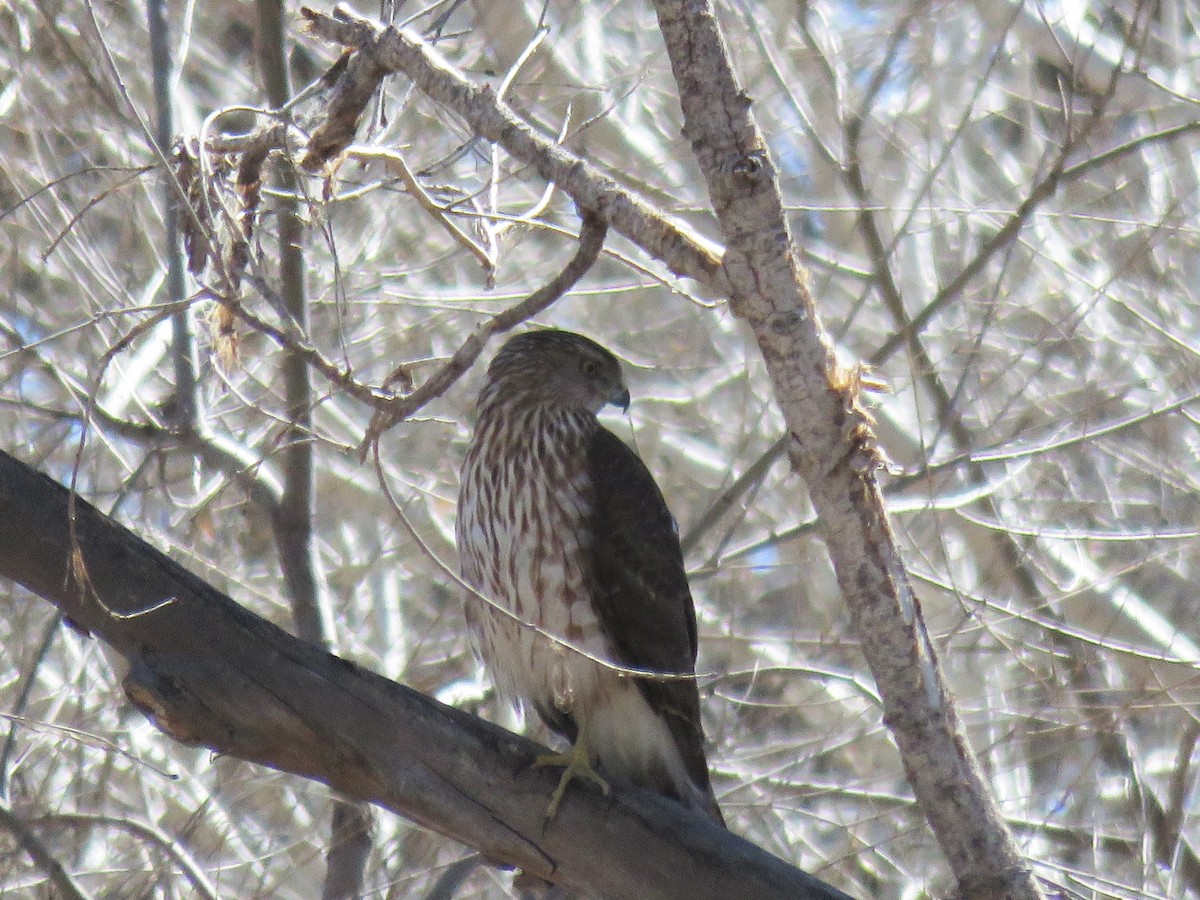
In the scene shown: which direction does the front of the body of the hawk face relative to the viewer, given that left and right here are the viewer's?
facing the viewer and to the left of the viewer
